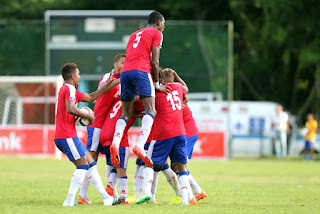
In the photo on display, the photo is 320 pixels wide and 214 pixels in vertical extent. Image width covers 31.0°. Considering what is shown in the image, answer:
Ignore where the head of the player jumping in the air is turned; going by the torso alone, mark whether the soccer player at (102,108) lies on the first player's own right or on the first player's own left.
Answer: on the first player's own left

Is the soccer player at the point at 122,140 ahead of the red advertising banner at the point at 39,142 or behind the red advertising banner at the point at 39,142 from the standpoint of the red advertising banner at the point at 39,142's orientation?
ahead

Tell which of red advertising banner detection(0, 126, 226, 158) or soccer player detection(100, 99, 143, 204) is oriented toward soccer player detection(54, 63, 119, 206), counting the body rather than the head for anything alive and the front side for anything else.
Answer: the red advertising banner

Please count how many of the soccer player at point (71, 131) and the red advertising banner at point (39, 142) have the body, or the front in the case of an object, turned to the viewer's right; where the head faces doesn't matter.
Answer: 1

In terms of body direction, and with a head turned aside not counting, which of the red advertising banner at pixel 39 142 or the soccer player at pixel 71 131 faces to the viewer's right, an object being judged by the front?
the soccer player

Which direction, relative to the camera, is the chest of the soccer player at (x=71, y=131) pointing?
to the viewer's right

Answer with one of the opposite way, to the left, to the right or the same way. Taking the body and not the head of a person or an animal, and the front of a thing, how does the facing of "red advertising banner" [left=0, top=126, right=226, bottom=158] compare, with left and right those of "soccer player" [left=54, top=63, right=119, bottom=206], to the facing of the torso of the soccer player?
to the right

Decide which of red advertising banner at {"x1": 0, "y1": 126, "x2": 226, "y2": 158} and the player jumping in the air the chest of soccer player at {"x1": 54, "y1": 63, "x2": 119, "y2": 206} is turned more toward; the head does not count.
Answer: the player jumping in the air

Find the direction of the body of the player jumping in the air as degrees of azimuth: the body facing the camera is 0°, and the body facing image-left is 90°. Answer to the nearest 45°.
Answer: approximately 225°

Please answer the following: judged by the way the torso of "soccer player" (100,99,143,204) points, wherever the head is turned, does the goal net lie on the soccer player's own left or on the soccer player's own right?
on the soccer player's own left

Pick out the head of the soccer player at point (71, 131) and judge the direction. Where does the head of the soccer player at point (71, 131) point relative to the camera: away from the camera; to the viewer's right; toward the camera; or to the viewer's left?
to the viewer's right

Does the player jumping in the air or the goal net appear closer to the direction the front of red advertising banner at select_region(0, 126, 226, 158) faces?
the player jumping in the air

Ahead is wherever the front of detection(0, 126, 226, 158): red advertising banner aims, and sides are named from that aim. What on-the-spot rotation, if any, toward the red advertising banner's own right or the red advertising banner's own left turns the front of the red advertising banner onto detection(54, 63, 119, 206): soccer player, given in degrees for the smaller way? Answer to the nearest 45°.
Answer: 0° — it already faces them
